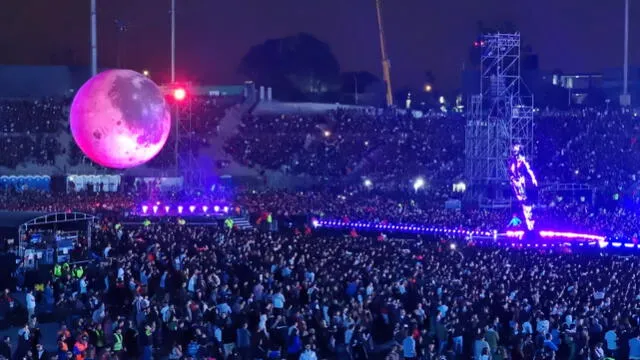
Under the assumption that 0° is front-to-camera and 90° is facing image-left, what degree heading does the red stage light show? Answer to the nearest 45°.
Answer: approximately 0°

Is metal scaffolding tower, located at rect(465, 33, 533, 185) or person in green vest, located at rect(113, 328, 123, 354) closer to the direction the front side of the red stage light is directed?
the person in green vest

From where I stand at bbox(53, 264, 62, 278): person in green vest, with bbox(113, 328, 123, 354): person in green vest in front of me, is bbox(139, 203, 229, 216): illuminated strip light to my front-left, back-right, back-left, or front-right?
back-left

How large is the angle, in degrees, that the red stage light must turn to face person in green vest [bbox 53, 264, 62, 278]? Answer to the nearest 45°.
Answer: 0° — it already faces them

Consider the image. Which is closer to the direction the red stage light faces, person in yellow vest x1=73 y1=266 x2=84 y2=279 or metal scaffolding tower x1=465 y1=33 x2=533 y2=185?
the person in yellow vest

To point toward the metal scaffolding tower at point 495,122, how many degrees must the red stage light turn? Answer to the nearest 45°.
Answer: approximately 90° to its left

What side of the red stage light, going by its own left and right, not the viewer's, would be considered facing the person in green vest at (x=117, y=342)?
front

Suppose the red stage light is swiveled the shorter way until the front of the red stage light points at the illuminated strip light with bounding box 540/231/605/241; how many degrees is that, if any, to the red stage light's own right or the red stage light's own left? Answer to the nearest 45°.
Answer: approximately 90° to the red stage light's own left

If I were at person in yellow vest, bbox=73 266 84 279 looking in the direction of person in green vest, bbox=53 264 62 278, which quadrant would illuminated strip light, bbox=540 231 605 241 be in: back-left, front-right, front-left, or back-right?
back-right
